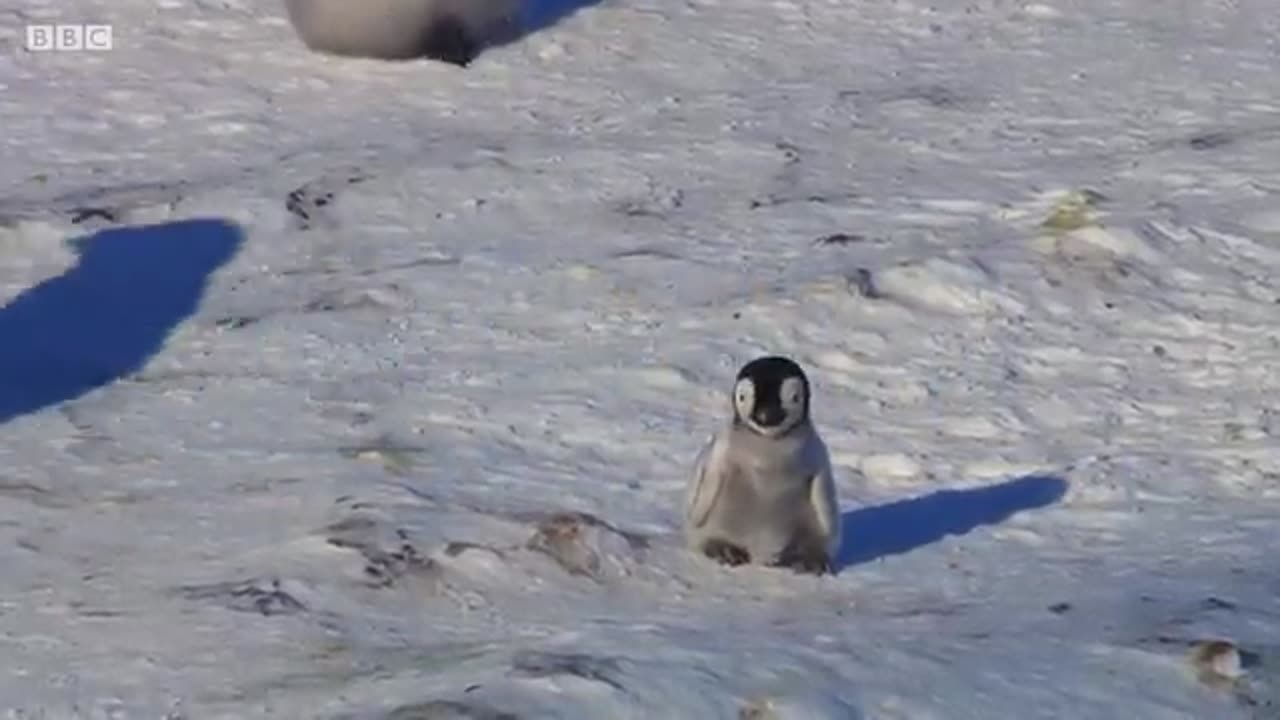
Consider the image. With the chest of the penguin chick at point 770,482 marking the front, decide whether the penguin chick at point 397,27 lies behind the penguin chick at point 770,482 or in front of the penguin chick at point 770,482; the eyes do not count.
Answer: behind

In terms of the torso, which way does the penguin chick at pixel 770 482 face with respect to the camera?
toward the camera
